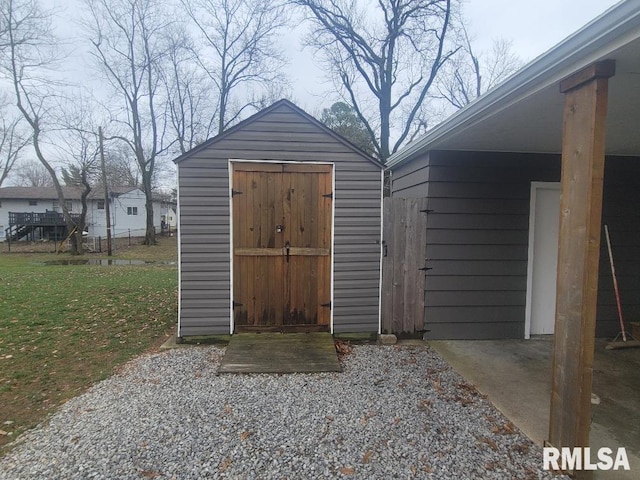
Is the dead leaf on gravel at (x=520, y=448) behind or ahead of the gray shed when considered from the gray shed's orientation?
ahead

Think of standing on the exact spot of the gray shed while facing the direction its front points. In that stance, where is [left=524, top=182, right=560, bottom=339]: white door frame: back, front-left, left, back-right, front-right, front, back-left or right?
left

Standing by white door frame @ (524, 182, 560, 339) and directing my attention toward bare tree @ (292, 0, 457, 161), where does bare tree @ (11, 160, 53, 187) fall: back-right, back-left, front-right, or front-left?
front-left

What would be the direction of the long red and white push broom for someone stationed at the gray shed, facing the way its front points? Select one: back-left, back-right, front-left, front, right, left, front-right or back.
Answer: left

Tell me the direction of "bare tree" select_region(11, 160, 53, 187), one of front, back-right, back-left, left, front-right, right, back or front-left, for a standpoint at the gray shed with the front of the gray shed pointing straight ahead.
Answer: back-right

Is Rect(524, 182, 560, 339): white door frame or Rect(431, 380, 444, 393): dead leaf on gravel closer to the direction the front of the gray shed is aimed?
the dead leaf on gravel

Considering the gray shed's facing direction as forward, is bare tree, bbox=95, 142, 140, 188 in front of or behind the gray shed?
behind

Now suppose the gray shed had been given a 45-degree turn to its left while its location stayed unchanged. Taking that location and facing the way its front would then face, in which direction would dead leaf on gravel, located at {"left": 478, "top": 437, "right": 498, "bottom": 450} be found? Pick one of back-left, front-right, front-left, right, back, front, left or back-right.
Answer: front

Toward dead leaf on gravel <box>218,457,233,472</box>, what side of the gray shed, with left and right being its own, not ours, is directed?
front

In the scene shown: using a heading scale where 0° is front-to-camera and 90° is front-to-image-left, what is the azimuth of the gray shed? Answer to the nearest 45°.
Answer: approximately 0°

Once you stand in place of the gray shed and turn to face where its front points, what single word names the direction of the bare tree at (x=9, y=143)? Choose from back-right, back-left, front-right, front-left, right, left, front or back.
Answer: back-right

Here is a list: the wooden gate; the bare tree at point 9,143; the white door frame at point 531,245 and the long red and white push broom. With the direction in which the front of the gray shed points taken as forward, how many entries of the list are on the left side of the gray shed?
3
